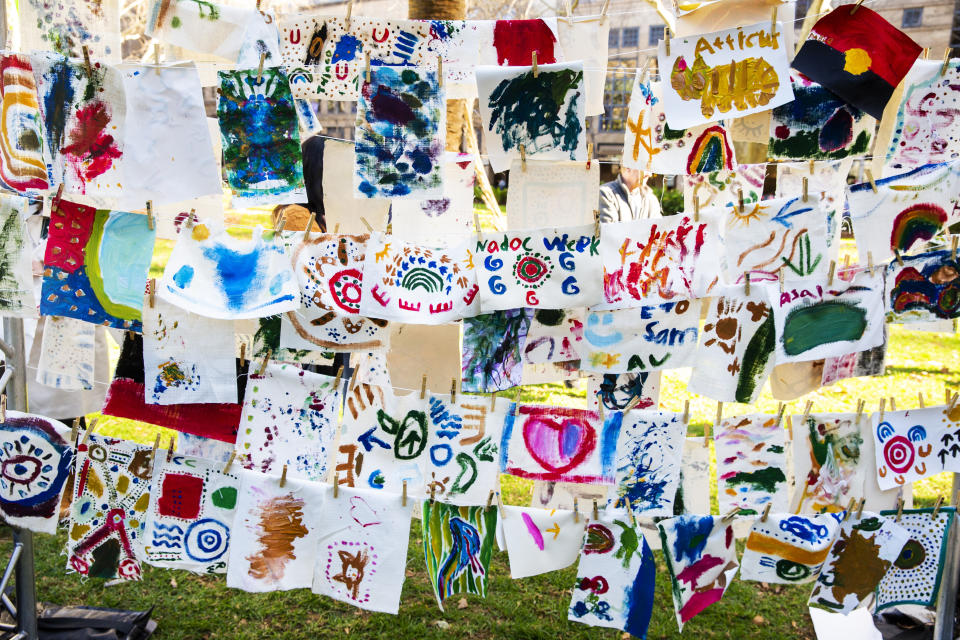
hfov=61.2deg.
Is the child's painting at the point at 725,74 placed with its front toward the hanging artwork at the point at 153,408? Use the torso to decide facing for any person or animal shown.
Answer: no

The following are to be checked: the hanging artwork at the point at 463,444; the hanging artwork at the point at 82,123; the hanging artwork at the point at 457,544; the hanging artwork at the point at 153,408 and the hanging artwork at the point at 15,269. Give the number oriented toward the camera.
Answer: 5

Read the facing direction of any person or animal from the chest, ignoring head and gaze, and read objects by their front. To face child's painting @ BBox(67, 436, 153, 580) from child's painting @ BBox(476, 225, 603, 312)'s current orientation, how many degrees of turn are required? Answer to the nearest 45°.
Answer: approximately 90° to its right

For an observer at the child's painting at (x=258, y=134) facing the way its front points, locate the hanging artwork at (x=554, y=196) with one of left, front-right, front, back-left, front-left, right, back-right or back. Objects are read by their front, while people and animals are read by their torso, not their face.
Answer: left

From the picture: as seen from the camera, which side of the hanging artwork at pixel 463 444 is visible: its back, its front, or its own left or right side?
front

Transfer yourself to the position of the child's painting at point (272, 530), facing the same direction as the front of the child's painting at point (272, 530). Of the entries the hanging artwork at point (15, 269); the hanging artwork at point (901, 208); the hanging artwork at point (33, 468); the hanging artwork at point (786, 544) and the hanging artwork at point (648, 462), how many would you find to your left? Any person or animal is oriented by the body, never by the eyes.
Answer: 3

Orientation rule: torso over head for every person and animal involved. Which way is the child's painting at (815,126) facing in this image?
toward the camera

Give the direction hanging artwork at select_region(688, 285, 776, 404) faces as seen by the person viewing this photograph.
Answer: facing the viewer

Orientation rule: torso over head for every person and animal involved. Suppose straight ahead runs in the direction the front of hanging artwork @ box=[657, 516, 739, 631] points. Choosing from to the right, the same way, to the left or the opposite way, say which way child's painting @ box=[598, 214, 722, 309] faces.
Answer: the same way

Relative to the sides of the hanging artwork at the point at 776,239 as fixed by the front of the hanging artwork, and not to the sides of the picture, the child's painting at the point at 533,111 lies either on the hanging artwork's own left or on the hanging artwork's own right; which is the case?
on the hanging artwork's own right

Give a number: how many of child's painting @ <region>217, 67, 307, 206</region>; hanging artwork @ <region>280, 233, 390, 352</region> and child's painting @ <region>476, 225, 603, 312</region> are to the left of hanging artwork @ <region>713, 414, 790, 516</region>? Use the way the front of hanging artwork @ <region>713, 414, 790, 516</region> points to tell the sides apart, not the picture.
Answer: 0

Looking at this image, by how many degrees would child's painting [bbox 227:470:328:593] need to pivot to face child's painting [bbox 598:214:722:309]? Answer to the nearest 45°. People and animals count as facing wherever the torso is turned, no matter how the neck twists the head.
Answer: approximately 90° to its left

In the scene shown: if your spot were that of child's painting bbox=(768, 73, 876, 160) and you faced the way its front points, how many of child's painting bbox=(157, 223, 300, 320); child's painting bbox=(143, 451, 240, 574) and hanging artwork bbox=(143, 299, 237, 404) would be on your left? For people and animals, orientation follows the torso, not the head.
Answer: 0

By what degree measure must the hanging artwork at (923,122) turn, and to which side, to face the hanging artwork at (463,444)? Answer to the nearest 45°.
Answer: approximately 45° to its right

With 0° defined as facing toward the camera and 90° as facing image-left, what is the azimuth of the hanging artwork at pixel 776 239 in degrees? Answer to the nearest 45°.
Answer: approximately 0°

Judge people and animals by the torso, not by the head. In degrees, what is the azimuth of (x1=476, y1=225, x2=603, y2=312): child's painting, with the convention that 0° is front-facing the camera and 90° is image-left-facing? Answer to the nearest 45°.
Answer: approximately 0°

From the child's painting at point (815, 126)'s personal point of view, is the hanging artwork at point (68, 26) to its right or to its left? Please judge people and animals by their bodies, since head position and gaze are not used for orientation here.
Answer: on its right
